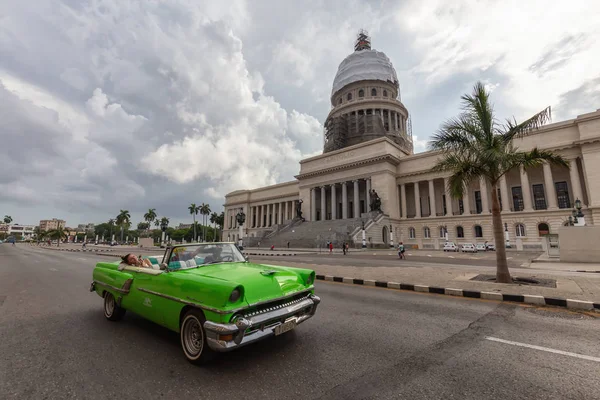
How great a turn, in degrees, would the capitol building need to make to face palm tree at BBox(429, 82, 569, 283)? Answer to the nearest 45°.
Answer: approximately 45° to its left

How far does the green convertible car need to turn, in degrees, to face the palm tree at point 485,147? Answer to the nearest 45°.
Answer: approximately 45° to its left

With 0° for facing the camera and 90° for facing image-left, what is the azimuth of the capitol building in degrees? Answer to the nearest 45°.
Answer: approximately 45°
